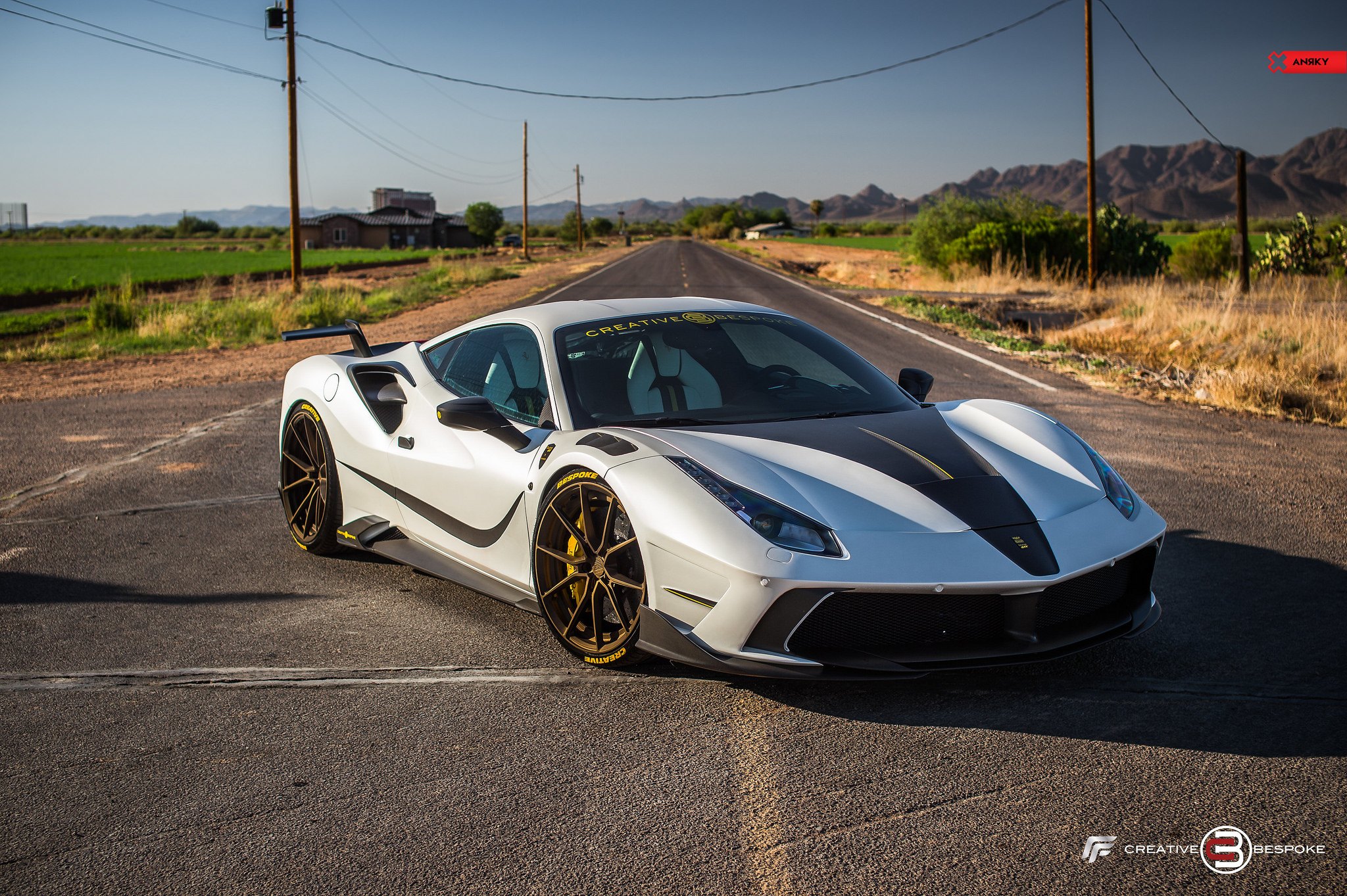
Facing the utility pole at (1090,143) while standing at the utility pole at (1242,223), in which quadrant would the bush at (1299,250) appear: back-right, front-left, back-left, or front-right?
back-right

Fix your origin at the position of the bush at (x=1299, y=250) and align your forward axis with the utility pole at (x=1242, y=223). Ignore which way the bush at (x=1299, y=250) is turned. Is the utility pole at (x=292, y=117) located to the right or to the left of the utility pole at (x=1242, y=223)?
right

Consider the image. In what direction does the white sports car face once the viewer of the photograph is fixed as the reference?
facing the viewer and to the right of the viewer

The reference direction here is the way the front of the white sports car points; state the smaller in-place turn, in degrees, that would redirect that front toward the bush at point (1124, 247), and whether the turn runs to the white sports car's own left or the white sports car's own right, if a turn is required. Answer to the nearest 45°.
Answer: approximately 135° to the white sports car's own left

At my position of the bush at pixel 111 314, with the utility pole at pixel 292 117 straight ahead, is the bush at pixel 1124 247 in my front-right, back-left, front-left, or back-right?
front-right

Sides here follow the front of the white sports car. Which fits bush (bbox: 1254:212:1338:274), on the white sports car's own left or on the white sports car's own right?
on the white sports car's own left

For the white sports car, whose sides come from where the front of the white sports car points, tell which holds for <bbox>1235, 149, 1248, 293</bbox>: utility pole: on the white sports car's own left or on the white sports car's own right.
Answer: on the white sports car's own left
